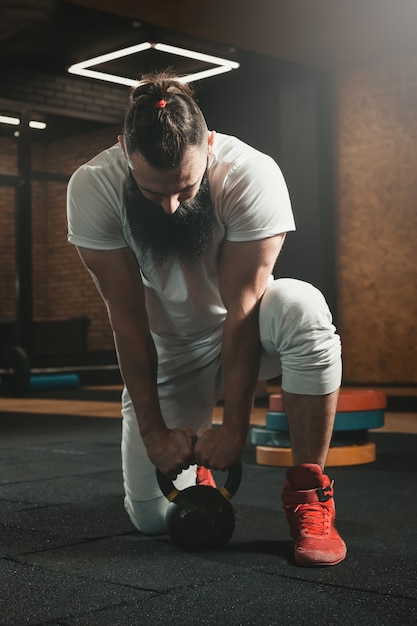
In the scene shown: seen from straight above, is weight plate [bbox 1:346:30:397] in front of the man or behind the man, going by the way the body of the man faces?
behind

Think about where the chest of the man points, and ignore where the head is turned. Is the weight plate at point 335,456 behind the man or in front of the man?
behind

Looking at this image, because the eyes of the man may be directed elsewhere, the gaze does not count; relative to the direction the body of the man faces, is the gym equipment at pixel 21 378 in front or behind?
behind

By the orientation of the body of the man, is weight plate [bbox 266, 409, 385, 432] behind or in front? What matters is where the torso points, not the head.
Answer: behind

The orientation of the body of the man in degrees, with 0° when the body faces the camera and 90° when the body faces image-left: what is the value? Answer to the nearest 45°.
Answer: approximately 0°
